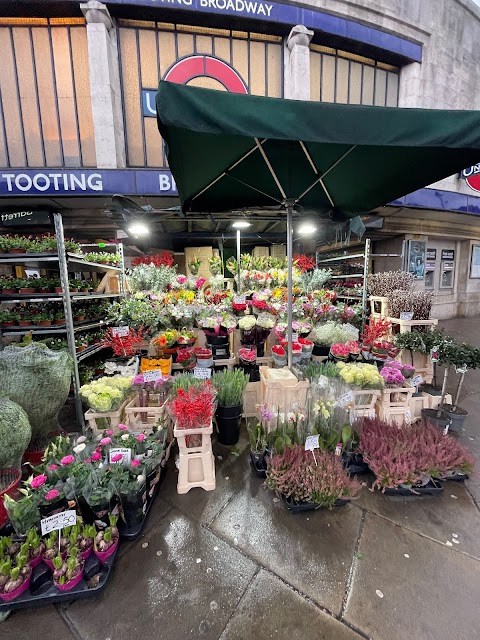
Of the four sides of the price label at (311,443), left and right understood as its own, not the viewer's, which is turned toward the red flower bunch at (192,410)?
right

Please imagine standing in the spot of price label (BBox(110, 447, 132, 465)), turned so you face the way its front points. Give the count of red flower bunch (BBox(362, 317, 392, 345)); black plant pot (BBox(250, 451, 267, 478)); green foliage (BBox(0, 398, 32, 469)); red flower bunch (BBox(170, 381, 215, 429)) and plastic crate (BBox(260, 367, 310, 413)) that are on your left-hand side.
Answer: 4

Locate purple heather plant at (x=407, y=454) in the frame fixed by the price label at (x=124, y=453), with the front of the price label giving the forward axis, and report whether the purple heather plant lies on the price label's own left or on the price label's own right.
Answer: on the price label's own left

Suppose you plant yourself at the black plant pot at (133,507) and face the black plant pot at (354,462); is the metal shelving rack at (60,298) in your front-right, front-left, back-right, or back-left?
back-left

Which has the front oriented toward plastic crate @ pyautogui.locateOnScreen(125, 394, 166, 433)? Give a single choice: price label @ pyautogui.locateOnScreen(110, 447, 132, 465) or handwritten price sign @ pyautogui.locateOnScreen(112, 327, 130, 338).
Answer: the handwritten price sign

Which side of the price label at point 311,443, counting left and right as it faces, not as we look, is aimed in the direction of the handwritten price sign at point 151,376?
right

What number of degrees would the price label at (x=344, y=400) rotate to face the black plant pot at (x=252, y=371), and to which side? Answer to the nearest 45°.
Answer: approximately 135° to its right

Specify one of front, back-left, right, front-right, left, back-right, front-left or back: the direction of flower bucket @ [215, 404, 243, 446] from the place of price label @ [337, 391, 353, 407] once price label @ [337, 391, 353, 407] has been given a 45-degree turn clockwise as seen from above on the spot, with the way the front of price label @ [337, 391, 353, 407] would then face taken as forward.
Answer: front-right
